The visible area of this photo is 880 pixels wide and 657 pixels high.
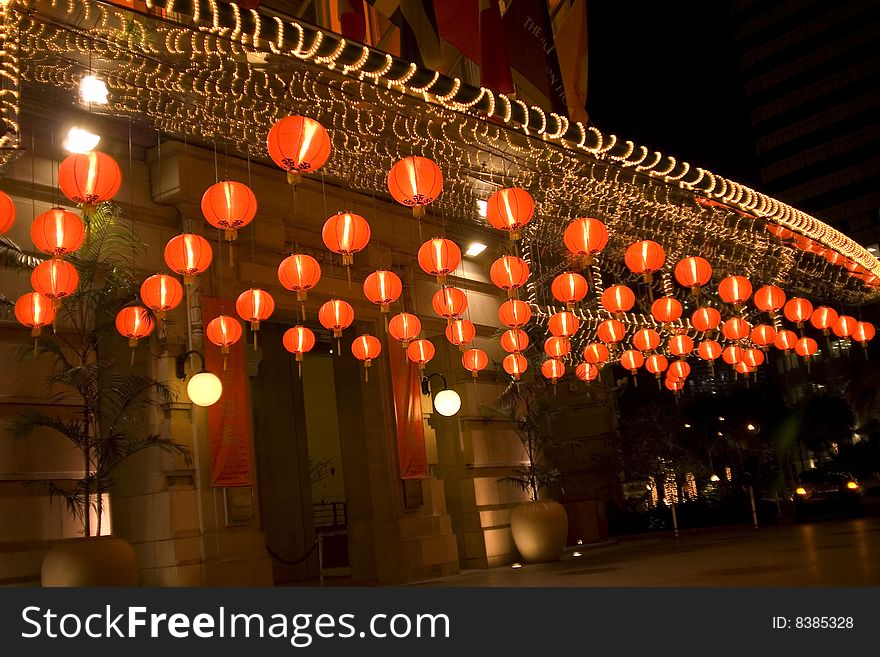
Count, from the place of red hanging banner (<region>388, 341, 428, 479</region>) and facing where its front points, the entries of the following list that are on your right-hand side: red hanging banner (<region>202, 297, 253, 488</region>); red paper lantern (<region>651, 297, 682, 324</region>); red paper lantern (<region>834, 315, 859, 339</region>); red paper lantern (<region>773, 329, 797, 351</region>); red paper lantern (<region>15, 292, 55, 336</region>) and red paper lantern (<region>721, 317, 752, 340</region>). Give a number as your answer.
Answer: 2

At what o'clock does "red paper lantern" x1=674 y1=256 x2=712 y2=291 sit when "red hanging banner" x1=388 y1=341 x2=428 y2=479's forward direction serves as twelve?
The red paper lantern is roughly at 11 o'clock from the red hanging banner.

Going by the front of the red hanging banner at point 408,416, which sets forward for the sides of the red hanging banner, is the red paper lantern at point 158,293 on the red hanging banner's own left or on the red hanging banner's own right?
on the red hanging banner's own right

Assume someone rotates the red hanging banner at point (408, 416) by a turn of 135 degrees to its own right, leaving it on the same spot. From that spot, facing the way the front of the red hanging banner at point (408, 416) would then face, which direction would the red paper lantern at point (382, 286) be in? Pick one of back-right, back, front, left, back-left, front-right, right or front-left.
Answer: left

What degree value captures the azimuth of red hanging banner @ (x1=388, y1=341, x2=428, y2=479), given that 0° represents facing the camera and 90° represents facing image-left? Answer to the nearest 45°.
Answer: approximately 315°

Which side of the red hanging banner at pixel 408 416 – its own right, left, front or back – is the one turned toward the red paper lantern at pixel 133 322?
right

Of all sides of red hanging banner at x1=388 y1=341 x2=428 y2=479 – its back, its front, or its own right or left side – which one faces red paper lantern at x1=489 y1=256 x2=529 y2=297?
front

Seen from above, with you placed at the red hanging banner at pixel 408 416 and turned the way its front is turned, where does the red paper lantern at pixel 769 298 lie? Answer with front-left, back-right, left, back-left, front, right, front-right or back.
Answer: front-left

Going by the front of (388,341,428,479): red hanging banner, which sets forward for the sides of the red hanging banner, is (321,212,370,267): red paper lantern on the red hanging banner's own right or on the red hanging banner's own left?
on the red hanging banner's own right

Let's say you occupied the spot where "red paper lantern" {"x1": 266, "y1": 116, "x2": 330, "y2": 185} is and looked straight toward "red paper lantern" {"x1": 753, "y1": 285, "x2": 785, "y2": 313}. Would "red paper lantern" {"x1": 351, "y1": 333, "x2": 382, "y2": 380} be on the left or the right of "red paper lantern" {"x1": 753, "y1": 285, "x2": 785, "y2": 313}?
left

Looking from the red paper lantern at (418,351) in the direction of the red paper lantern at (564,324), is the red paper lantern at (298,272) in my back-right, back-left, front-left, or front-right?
back-right

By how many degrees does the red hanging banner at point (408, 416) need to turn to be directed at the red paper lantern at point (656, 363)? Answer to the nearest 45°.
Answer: approximately 90° to its left

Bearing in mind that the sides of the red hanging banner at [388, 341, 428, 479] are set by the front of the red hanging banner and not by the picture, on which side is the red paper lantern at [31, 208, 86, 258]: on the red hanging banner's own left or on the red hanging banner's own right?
on the red hanging banner's own right

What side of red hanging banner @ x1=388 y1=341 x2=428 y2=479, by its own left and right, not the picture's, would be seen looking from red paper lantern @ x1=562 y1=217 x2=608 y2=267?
front
